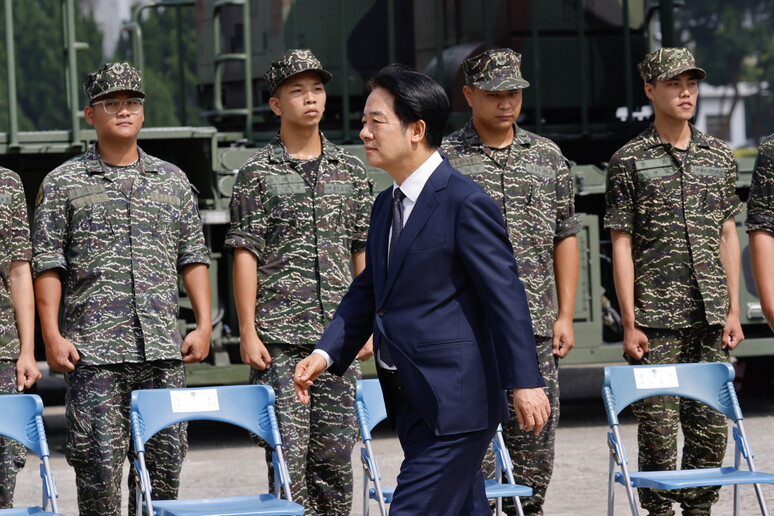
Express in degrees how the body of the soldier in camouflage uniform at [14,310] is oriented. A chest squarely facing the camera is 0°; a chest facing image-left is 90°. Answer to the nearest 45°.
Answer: approximately 0°

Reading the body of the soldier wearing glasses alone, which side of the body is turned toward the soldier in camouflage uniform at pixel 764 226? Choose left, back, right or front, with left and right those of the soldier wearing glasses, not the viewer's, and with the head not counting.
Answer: left

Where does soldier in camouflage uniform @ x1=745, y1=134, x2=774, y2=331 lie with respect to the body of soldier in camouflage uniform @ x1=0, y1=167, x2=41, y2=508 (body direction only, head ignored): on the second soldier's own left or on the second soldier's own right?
on the second soldier's own left

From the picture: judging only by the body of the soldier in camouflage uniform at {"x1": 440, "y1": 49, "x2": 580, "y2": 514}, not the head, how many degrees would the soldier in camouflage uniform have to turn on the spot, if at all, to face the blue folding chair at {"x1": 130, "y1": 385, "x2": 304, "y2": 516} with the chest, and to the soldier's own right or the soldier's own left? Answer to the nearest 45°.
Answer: approximately 45° to the soldier's own right

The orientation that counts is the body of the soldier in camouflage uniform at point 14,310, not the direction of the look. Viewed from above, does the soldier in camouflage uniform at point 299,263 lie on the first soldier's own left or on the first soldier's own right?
on the first soldier's own left

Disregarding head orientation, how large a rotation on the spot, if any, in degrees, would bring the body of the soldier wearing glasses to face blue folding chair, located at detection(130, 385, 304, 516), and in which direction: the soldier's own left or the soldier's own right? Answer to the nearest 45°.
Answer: approximately 45° to the soldier's own left

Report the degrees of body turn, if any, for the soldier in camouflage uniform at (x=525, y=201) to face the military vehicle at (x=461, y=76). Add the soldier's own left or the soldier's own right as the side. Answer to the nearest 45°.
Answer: approximately 180°
